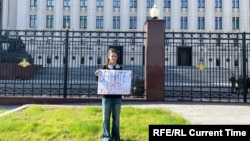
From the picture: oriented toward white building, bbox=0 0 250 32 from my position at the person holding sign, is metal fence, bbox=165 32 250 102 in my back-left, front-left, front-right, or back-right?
front-right

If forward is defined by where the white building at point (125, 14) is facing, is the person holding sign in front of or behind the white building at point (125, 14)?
in front

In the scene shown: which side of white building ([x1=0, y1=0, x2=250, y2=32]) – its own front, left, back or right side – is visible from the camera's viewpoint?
front

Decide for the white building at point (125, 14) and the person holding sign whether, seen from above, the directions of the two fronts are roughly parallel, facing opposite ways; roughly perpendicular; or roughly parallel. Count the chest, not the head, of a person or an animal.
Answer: roughly parallel

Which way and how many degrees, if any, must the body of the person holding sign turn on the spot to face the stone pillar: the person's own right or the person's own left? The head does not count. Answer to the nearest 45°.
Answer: approximately 180°

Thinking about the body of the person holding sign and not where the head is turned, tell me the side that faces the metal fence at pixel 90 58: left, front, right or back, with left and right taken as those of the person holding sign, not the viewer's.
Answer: back

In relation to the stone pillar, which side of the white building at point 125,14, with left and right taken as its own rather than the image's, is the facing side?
front

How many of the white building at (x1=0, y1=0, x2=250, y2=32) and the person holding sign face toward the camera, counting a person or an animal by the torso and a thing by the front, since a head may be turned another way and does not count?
2

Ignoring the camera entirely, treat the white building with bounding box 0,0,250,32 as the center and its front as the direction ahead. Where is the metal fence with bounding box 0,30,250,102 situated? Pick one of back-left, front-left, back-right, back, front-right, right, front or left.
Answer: front

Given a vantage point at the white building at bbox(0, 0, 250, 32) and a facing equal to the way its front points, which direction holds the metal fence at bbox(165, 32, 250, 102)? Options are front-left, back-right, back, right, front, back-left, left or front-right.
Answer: front

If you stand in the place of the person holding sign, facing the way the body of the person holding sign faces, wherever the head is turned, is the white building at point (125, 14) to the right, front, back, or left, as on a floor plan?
back

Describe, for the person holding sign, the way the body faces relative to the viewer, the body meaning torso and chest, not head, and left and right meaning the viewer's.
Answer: facing the viewer
